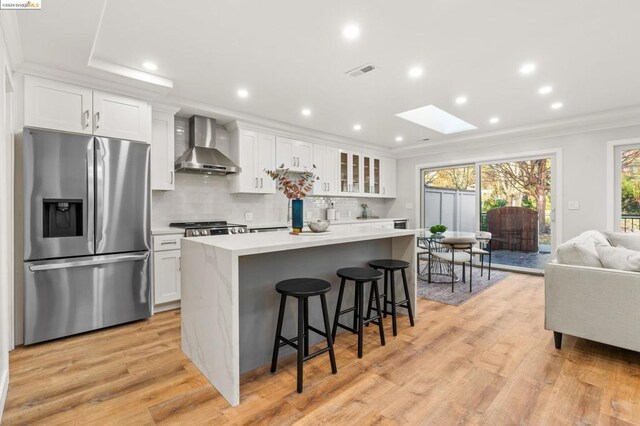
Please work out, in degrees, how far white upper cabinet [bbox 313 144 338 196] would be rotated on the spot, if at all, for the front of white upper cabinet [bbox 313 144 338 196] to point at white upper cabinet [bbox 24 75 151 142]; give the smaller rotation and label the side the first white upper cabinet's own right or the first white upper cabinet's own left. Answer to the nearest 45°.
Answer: approximately 90° to the first white upper cabinet's own right

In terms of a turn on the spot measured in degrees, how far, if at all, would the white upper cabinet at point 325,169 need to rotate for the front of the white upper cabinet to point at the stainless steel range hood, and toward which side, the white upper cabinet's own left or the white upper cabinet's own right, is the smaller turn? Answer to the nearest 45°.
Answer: approximately 90° to the white upper cabinet's own right

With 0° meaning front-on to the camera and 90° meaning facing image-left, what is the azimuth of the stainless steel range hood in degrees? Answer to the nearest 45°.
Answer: approximately 315°

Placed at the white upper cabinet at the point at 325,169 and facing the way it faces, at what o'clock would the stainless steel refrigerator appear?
The stainless steel refrigerator is roughly at 3 o'clock from the white upper cabinet.

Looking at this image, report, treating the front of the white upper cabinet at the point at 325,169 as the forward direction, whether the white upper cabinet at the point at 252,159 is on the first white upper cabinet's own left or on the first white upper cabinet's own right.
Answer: on the first white upper cabinet's own right

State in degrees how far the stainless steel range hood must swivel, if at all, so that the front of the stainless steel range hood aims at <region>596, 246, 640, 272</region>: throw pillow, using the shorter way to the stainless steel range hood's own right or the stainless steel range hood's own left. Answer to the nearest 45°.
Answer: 0° — it already faces it

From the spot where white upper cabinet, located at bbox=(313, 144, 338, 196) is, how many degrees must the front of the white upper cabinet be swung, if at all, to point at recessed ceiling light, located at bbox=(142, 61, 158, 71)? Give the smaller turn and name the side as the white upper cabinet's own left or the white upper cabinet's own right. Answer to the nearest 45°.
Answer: approximately 90° to the white upper cabinet's own right
